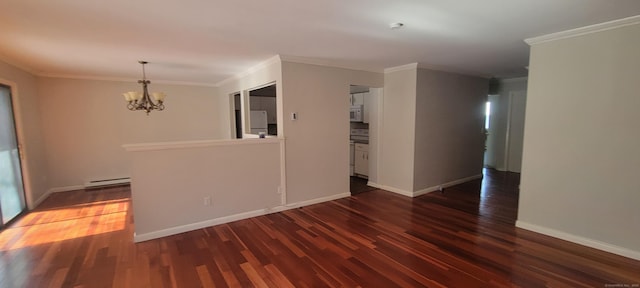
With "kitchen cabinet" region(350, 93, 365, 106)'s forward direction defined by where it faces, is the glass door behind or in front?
in front

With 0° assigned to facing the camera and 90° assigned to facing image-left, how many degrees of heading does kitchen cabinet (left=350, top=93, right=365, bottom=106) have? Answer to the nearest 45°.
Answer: approximately 45°

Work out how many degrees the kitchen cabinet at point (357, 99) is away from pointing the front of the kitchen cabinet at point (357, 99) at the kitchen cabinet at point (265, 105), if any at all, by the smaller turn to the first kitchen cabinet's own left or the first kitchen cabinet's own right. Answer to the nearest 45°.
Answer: approximately 45° to the first kitchen cabinet's own right

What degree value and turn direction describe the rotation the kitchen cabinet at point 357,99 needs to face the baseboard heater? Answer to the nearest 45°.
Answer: approximately 45° to its right

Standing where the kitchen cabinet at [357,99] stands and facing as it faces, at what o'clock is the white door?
The white door is roughly at 7 o'clock from the kitchen cabinet.

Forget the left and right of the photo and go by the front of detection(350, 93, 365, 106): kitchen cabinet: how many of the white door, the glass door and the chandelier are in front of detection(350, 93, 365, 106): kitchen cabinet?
2

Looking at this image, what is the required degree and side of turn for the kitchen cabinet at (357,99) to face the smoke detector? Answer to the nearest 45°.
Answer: approximately 45° to its left

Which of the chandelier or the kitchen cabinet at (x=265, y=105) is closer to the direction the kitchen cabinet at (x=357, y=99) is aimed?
the chandelier
